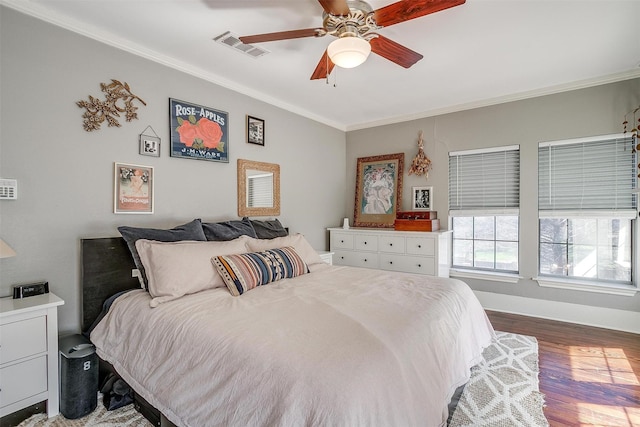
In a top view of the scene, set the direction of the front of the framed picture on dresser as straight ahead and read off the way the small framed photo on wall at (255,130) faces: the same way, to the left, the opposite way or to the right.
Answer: to the left

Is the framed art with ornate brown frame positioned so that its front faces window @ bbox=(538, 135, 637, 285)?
no

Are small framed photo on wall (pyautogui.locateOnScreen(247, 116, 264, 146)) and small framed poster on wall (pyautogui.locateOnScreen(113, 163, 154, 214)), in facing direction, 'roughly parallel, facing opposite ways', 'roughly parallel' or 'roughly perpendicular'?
roughly parallel

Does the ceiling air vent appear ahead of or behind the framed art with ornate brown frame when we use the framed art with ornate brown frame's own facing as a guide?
ahead

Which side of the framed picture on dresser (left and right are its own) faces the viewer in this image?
front

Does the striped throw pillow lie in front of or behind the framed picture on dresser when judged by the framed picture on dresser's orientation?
in front

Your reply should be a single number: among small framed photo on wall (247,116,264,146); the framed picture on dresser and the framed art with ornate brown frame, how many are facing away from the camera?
0

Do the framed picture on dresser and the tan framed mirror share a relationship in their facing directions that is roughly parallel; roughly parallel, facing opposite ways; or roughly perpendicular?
roughly perpendicular

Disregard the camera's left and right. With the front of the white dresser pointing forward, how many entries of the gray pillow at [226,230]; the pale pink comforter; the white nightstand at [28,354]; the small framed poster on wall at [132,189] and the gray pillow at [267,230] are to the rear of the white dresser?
0

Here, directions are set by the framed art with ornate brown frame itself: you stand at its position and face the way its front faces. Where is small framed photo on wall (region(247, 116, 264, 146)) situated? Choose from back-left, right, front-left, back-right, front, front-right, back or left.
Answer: front

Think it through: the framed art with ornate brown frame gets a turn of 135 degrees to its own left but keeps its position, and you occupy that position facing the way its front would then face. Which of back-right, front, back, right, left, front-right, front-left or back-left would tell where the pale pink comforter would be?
right

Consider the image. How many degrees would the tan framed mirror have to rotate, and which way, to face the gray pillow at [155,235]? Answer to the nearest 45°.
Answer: approximately 90° to its right

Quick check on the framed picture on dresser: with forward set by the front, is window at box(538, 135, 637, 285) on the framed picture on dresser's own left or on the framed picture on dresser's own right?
on the framed picture on dresser's own left

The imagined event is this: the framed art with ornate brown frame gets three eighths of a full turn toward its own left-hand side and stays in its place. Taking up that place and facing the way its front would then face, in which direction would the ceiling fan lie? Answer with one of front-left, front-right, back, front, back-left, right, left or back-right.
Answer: right

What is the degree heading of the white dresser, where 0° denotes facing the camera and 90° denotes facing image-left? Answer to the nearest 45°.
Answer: approximately 45°

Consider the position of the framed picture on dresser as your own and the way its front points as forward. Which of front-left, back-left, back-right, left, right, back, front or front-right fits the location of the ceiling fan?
front

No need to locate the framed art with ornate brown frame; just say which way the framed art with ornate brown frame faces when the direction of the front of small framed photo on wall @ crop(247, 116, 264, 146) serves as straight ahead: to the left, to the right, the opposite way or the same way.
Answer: to the right
